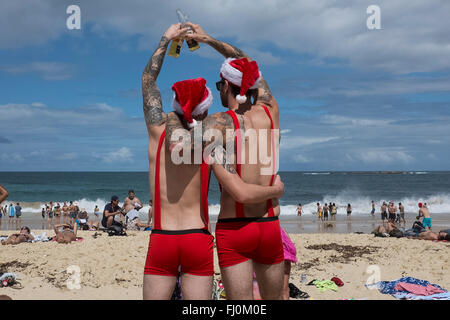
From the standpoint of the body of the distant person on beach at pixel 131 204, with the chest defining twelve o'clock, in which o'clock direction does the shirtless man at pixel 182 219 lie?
The shirtless man is roughly at 12 o'clock from the distant person on beach.

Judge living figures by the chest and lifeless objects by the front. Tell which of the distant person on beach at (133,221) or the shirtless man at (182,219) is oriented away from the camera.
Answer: the shirtless man

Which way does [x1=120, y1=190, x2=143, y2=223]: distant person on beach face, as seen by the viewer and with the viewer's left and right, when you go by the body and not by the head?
facing the viewer

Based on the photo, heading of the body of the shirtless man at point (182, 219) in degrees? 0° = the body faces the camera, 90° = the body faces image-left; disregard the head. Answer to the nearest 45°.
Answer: approximately 180°

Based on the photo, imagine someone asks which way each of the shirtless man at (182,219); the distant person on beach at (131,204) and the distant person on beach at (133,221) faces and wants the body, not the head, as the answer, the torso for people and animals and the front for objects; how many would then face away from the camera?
1

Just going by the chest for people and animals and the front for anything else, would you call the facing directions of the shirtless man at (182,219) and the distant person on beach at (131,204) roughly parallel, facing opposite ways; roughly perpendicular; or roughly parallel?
roughly parallel, facing opposite ways
